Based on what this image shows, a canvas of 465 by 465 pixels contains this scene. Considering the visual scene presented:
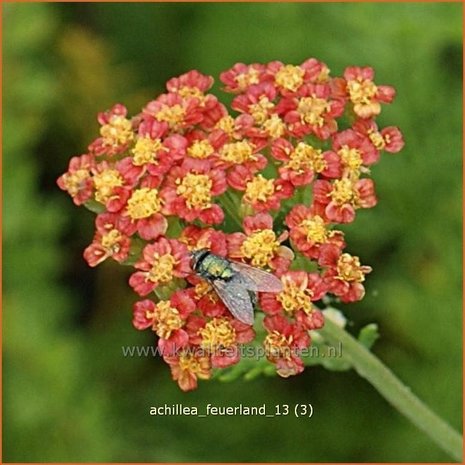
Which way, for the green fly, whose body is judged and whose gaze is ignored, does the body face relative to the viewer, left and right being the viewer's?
facing away from the viewer and to the left of the viewer
